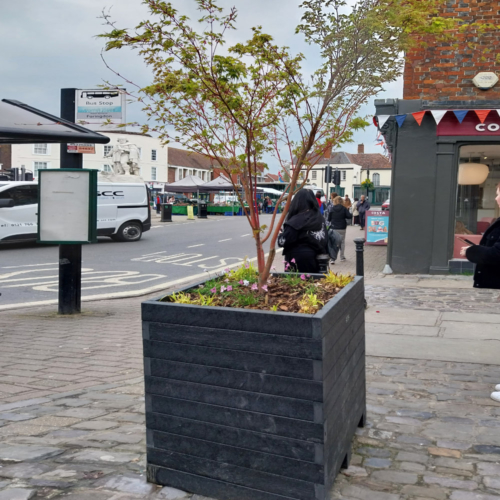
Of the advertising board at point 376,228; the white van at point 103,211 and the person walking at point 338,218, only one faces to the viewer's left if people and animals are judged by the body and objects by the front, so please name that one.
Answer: the white van

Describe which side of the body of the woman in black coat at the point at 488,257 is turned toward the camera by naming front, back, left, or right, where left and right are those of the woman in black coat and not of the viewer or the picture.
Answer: left

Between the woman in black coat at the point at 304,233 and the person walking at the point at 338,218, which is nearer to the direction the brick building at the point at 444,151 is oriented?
the woman in black coat

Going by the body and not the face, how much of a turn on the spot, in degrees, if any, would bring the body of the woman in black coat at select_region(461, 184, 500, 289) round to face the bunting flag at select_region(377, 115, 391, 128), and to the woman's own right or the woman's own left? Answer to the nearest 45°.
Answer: approximately 90° to the woman's own right

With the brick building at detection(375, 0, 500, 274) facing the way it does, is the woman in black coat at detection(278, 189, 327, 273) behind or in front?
in front

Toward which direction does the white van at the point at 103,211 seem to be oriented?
to the viewer's left

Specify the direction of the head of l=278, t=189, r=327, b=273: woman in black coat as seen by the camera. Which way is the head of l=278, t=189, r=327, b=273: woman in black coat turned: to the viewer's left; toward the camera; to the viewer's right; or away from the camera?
away from the camera

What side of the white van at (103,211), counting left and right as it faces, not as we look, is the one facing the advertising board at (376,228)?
back

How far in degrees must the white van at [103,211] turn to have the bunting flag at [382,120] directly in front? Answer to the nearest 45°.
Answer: approximately 135° to its left

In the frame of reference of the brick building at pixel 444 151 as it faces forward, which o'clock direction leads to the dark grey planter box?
The dark grey planter box is roughly at 12 o'clock from the brick building.
